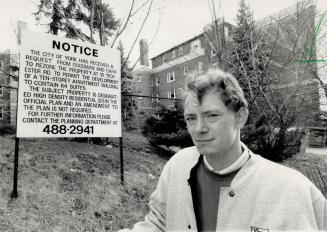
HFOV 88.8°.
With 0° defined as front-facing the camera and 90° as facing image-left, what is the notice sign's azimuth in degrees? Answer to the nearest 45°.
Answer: approximately 315°

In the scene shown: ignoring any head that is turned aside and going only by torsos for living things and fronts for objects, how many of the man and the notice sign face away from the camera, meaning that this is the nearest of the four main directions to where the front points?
0

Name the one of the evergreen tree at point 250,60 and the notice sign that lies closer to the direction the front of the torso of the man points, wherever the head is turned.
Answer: the notice sign

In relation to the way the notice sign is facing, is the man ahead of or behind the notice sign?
ahead

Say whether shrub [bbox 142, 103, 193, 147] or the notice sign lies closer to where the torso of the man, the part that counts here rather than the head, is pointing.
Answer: the notice sign

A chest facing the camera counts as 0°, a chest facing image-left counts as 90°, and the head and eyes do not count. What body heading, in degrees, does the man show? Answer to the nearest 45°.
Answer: approximately 45°

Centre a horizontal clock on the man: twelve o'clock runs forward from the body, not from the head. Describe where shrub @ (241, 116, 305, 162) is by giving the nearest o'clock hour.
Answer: The shrub is roughly at 5 o'clock from the man.
